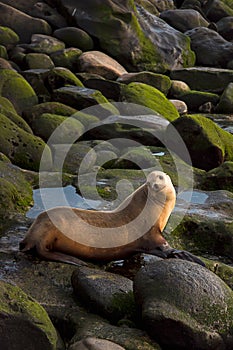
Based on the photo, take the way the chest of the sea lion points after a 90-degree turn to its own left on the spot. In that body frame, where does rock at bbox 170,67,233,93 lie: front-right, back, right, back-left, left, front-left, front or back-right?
front

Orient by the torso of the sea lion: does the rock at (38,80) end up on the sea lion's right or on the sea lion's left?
on the sea lion's left

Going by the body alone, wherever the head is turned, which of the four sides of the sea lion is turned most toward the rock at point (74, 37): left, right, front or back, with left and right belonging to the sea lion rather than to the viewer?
left

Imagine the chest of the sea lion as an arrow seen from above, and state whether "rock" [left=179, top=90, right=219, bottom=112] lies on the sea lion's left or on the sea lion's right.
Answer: on the sea lion's left

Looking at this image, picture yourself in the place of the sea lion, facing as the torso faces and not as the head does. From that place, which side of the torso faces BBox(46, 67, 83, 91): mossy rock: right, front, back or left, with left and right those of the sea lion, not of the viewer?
left

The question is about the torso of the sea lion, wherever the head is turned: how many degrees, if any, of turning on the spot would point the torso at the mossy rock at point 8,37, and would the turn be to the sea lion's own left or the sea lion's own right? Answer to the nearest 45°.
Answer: approximately 90° to the sea lion's own left

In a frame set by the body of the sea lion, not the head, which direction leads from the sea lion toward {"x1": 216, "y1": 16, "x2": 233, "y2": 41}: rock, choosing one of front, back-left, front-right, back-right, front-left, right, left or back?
left

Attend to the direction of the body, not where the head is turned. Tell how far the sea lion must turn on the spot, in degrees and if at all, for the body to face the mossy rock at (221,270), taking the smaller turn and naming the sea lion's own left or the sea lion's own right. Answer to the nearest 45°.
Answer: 0° — it already faces it

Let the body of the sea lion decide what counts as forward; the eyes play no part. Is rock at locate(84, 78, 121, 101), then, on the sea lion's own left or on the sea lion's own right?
on the sea lion's own left

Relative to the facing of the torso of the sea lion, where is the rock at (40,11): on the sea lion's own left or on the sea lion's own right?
on the sea lion's own left

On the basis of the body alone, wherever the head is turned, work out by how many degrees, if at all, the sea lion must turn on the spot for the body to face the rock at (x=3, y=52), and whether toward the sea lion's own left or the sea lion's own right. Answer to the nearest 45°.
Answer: approximately 90° to the sea lion's own left

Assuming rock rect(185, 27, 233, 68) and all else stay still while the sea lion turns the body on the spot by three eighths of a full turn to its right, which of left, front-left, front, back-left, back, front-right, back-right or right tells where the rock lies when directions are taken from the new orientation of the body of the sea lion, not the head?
back-right

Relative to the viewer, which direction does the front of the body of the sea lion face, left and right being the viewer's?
facing to the right of the viewer

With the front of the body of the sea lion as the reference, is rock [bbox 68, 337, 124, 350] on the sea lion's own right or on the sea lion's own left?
on the sea lion's own right
